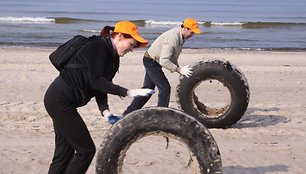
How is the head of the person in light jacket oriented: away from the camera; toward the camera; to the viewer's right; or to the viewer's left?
to the viewer's right

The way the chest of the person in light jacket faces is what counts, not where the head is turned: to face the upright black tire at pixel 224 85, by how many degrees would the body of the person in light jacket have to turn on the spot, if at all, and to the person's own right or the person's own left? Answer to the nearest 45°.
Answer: approximately 45° to the person's own left

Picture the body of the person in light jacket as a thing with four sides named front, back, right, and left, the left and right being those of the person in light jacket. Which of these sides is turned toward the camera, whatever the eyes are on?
right

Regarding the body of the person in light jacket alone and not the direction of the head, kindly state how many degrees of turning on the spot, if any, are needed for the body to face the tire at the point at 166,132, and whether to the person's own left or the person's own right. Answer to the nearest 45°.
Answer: approximately 90° to the person's own right

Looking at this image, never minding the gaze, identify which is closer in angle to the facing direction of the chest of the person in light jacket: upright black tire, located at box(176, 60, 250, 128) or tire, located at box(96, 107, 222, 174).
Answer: the upright black tire
